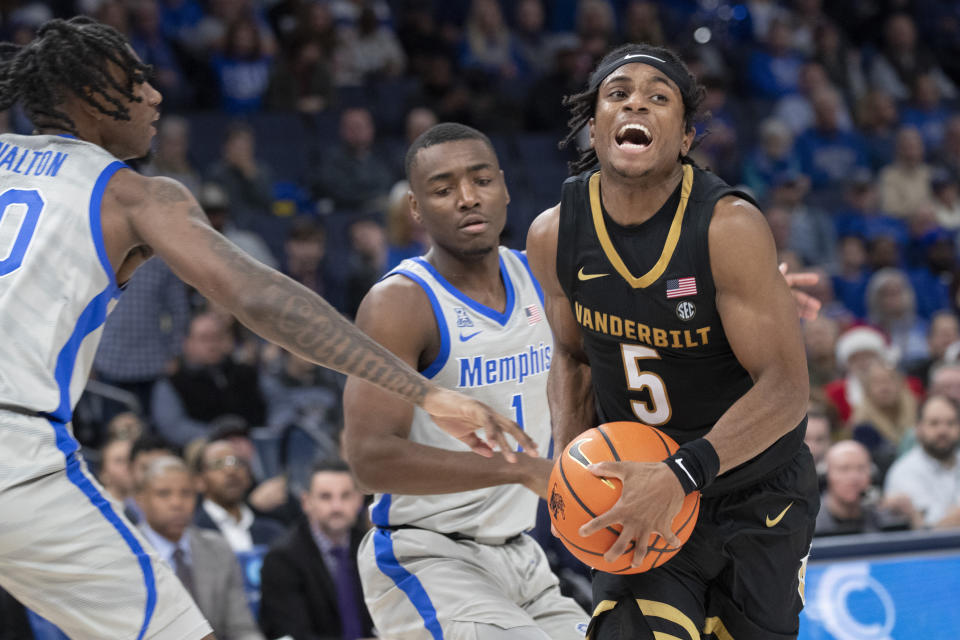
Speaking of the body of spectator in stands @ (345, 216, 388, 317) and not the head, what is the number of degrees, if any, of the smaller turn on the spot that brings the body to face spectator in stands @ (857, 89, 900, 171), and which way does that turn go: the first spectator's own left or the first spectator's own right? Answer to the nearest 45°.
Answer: approximately 135° to the first spectator's own left

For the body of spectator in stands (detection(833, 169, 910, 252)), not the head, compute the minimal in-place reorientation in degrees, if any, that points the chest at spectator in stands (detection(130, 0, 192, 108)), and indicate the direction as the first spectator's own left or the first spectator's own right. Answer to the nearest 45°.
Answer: approximately 45° to the first spectator's own right

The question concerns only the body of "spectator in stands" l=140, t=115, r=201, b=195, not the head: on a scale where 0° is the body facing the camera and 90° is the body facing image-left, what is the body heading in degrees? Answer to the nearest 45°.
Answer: approximately 0°

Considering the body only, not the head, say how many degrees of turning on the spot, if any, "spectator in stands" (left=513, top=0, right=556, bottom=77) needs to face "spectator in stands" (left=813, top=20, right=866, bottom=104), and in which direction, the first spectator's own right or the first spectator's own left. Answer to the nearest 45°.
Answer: approximately 90° to the first spectator's own left
